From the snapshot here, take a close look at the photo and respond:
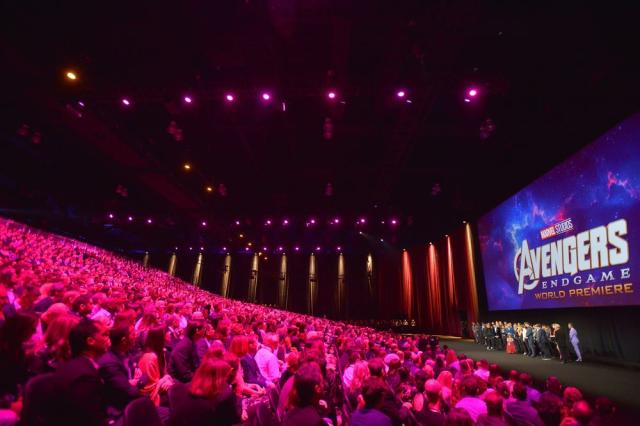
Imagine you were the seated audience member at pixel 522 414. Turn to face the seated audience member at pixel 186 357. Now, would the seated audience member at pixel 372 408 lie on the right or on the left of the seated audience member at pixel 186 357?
left

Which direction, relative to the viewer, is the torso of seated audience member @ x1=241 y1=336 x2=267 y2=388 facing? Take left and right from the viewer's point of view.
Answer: facing to the right of the viewer

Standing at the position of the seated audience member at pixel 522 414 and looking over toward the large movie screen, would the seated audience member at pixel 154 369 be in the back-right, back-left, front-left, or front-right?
back-left

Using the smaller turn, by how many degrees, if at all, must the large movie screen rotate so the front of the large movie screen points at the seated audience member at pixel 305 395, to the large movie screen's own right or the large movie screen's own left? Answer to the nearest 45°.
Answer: approximately 45° to the large movie screen's own left

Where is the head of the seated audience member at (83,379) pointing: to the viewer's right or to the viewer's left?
to the viewer's right
